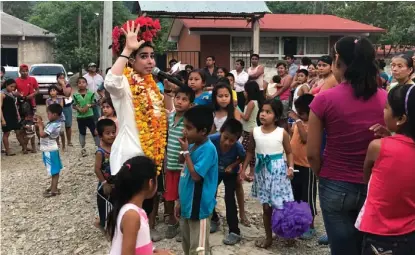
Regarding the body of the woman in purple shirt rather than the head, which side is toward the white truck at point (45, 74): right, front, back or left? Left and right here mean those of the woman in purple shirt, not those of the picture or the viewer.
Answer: front

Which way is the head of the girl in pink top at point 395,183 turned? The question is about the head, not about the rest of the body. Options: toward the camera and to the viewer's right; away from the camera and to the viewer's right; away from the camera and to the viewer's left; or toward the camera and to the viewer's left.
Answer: away from the camera and to the viewer's left

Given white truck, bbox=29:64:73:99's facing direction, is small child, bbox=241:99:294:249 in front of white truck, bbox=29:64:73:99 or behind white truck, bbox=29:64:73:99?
in front

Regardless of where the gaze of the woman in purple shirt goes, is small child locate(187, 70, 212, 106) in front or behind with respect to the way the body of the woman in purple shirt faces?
in front

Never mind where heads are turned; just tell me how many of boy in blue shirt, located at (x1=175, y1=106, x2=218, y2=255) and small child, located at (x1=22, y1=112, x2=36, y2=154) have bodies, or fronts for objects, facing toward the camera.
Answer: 1

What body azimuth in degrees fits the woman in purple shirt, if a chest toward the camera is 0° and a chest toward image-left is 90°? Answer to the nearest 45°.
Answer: approximately 135°

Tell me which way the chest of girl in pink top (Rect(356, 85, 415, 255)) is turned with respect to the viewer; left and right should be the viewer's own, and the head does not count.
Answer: facing away from the viewer and to the left of the viewer

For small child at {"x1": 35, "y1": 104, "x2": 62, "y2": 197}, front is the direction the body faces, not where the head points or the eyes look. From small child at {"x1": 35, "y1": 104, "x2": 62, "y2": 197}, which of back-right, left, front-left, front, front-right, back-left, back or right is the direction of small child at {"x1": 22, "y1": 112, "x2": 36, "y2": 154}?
right
